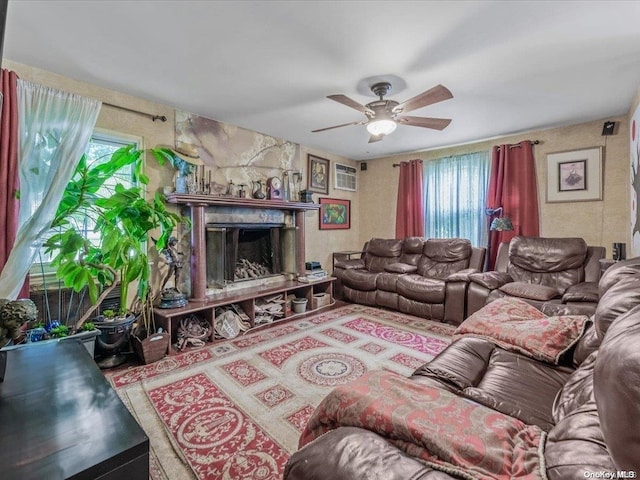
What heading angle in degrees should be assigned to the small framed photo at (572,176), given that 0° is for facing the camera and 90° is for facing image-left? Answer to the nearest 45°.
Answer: approximately 0°

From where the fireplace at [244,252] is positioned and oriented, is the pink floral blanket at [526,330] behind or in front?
in front

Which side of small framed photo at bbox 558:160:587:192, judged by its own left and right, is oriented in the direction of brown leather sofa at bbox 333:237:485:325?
right

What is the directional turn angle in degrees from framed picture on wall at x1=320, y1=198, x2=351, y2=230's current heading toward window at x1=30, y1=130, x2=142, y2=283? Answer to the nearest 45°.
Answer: approximately 90° to its right

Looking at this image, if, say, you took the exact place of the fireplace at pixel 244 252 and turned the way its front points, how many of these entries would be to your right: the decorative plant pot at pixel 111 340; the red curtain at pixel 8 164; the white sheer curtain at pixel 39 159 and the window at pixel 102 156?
4

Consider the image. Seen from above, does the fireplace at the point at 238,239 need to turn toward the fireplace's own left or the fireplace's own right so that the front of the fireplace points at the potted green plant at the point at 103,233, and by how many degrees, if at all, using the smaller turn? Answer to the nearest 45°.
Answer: approximately 90° to the fireplace's own right

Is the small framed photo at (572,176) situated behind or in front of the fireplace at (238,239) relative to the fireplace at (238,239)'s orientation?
in front

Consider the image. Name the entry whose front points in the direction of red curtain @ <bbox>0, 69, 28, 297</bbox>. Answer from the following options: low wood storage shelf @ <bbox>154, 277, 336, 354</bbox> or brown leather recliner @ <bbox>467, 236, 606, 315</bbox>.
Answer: the brown leather recliner
